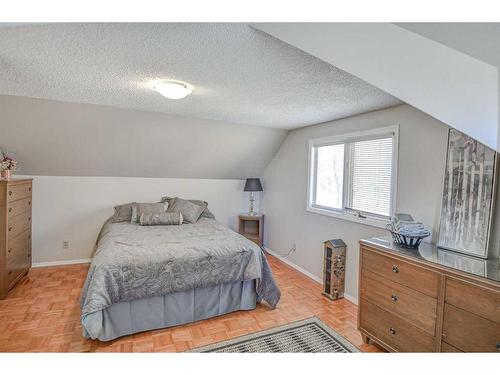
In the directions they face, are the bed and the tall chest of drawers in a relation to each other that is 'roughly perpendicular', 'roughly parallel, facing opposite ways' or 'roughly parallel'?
roughly perpendicular

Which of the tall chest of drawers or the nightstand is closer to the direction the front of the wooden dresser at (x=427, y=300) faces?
the tall chest of drawers

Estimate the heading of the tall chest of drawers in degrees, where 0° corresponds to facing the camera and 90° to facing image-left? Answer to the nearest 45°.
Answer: approximately 315°

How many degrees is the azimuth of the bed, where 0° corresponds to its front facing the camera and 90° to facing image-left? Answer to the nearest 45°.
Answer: approximately 0°

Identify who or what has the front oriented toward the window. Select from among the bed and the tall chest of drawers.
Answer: the tall chest of drawers

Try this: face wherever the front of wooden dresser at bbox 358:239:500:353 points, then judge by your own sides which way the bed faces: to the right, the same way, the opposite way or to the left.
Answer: to the left

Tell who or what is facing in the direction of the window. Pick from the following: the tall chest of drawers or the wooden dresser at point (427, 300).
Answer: the tall chest of drawers

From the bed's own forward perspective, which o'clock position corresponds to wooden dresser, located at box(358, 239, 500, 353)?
The wooden dresser is roughly at 10 o'clock from the bed.

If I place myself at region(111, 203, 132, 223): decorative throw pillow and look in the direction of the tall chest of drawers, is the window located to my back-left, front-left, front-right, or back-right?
back-left

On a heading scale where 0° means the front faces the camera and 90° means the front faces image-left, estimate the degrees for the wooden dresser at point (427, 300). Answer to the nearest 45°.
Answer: approximately 45°
